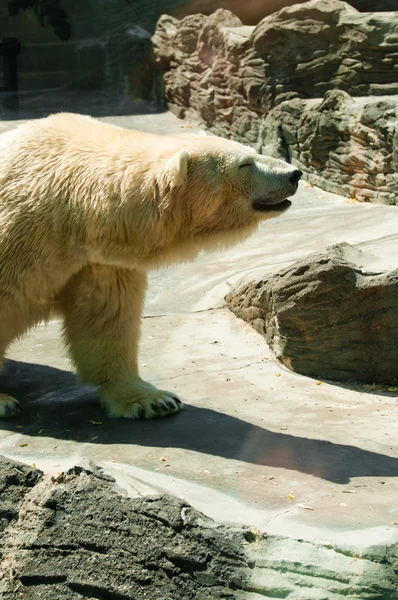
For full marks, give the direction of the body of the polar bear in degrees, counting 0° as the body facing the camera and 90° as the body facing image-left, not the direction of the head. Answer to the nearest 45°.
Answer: approximately 270°
